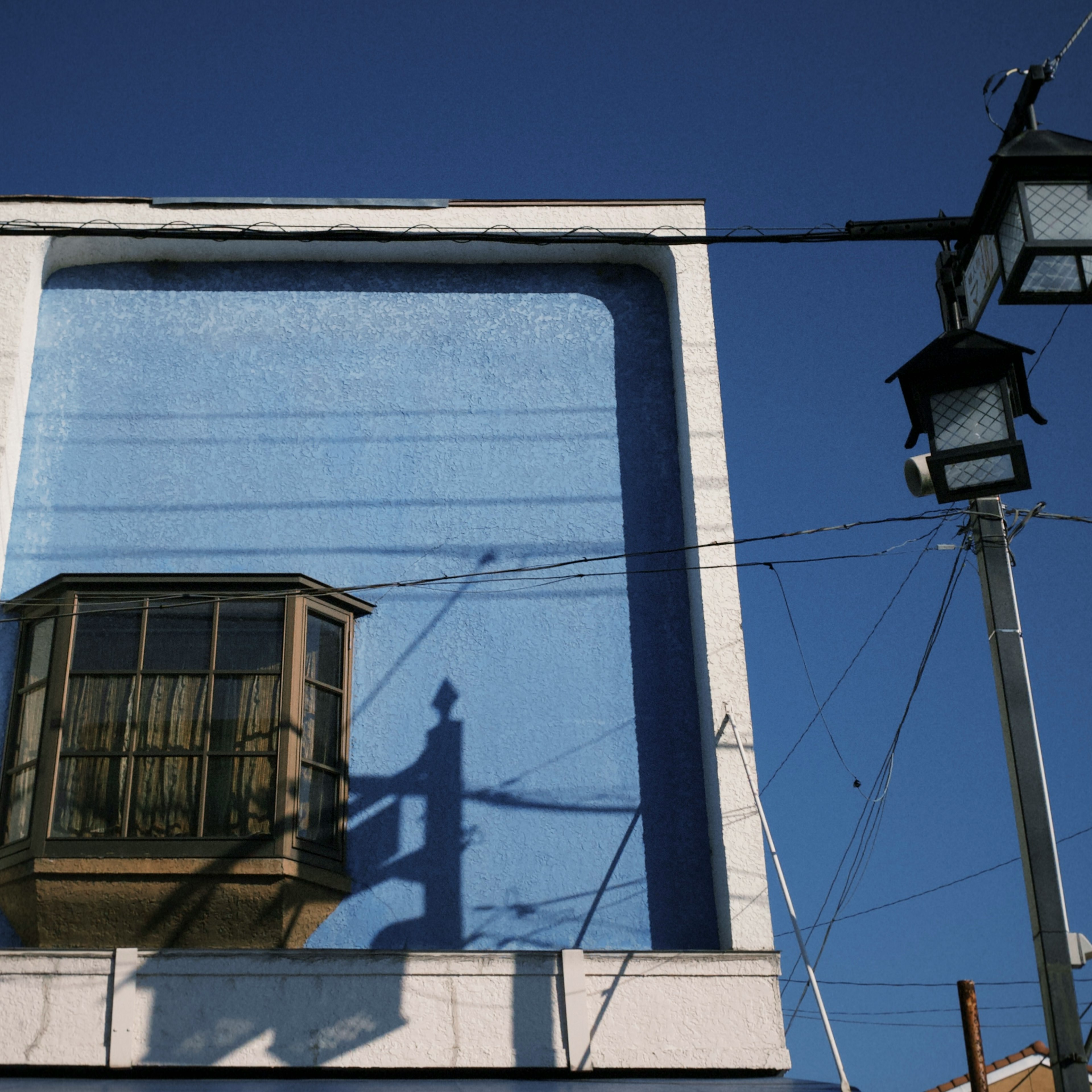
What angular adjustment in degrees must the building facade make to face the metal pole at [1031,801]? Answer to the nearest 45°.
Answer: approximately 45° to its left

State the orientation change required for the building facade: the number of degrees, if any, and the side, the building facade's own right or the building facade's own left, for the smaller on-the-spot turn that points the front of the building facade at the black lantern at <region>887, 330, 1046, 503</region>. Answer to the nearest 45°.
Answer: approximately 45° to the building facade's own left

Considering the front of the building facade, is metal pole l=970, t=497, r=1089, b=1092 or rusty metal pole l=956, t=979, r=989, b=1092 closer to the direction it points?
the metal pole l=970, t=497, r=1089, b=1092

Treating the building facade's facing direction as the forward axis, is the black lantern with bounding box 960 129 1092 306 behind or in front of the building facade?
in front

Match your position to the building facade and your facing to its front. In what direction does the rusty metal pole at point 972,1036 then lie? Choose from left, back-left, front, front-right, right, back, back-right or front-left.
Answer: left

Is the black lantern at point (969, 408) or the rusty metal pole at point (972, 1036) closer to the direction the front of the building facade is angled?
the black lantern

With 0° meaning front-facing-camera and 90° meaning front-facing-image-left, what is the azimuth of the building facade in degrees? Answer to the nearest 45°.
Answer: approximately 0°
